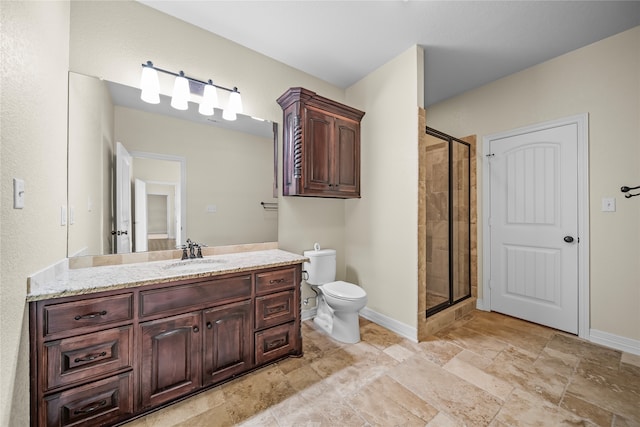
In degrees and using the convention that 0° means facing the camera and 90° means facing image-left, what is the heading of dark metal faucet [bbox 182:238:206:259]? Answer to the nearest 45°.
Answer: approximately 0°

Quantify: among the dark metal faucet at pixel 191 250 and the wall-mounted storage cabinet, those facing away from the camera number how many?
0

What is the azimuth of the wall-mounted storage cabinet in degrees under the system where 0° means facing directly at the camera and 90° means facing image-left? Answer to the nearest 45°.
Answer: approximately 315°

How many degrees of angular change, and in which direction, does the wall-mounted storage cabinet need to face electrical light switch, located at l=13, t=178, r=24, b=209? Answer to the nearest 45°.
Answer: approximately 90° to its right

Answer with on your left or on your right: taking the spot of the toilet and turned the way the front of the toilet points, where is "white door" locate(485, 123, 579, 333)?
on your left

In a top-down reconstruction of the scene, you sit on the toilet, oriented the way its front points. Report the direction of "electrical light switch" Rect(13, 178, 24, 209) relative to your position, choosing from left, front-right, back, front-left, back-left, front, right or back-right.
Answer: right

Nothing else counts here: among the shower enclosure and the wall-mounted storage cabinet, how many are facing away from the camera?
0
